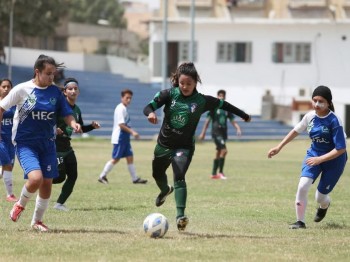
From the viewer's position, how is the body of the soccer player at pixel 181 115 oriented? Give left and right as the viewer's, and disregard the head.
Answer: facing the viewer

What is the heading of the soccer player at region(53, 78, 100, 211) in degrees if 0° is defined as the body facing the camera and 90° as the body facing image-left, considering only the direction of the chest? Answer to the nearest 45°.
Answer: approximately 315°

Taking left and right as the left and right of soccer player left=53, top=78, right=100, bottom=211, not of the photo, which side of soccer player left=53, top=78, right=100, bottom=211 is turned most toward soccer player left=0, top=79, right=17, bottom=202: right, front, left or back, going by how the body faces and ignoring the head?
back

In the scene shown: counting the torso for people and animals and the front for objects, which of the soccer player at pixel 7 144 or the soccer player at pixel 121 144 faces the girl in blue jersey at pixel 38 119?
the soccer player at pixel 7 144

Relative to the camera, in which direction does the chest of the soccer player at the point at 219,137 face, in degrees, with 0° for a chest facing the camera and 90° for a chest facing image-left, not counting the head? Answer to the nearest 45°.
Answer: approximately 0°
